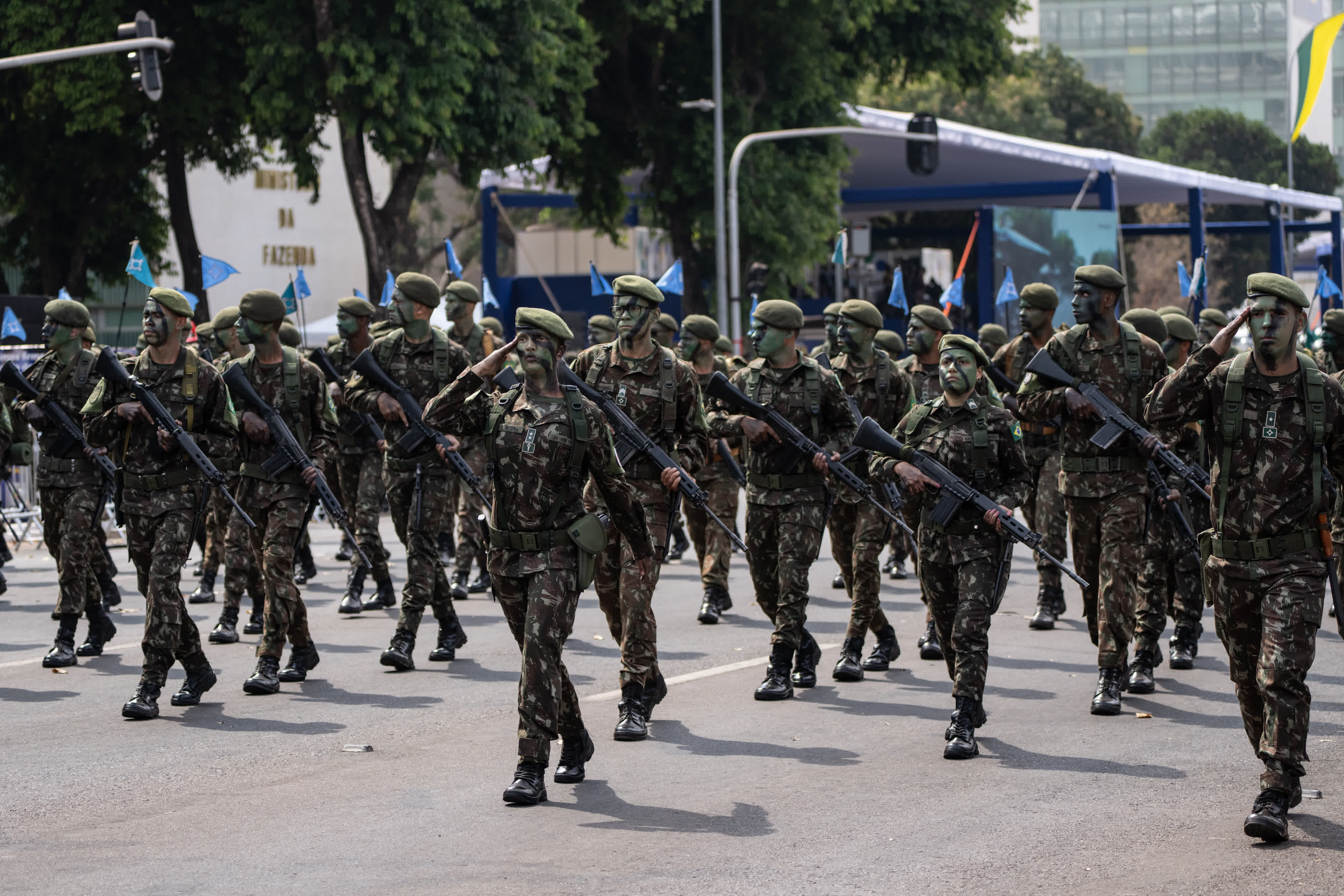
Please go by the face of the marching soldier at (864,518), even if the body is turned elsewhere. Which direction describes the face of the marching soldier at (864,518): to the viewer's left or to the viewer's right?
to the viewer's left

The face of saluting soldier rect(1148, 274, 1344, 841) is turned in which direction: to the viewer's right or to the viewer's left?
to the viewer's left

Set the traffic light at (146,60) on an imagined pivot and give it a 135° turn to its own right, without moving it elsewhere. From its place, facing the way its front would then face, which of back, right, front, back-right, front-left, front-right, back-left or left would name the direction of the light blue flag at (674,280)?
right

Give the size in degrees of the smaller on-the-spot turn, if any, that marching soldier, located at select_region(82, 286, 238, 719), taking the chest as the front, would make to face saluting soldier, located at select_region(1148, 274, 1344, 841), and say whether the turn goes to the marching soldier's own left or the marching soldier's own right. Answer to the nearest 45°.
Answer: approximately 90° to the marching soldier's own left

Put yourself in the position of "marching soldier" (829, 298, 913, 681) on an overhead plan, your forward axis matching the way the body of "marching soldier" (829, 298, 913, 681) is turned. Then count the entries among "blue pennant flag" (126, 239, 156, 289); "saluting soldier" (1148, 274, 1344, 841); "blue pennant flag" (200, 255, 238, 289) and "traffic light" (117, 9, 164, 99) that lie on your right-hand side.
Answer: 3

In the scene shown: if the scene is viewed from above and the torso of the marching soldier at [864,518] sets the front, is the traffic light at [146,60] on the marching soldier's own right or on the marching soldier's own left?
on the marching soldier's own right
